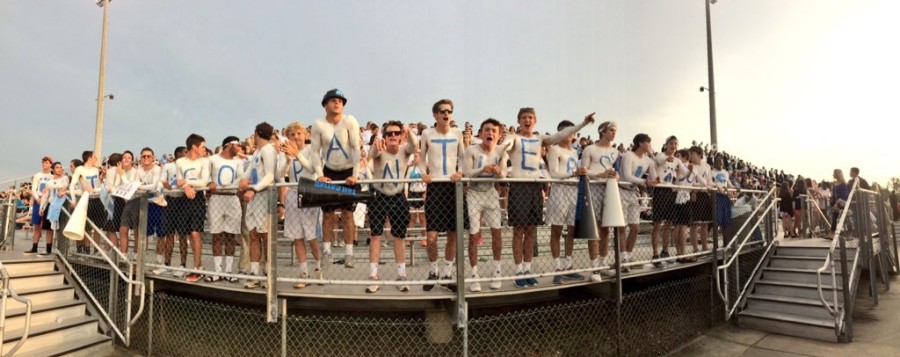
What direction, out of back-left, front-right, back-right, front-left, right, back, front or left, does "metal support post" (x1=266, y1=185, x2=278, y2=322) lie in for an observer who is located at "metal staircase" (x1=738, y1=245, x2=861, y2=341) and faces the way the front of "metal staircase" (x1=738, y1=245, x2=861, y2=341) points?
front-right

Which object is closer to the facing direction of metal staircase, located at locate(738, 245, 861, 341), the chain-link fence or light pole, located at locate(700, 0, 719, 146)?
the chain-link fence

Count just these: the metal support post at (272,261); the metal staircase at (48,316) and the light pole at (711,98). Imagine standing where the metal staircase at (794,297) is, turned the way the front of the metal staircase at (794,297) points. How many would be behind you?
1

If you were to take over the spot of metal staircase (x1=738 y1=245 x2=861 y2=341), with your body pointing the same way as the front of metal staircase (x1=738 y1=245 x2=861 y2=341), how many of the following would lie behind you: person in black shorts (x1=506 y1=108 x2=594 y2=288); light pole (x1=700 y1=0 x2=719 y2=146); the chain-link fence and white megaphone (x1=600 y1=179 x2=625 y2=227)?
1

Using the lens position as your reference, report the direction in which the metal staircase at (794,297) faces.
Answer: facing the viewer

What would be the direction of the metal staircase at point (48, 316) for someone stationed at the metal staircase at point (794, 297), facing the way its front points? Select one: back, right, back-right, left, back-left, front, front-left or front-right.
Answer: front-right

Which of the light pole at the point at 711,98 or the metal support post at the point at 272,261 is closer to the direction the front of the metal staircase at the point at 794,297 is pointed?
the metal support post
